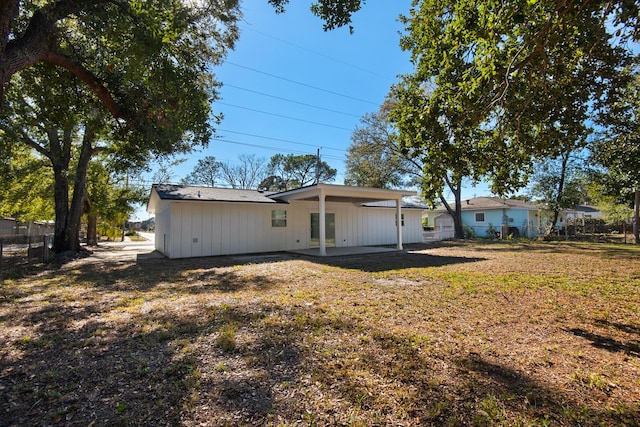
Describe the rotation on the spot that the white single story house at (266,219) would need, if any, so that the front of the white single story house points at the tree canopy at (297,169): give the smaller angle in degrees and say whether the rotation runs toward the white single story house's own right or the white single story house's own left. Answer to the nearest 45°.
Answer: approximately 45° to the white single story house's own right

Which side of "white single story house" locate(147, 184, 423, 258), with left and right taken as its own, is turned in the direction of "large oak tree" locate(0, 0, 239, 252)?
left

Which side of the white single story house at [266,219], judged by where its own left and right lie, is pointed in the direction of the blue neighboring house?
right

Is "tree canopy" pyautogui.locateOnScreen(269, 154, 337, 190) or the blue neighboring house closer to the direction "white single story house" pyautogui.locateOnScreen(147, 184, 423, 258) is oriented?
the tree canopy

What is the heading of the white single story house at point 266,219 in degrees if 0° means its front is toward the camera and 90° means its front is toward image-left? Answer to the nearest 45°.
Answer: approximately 135°
